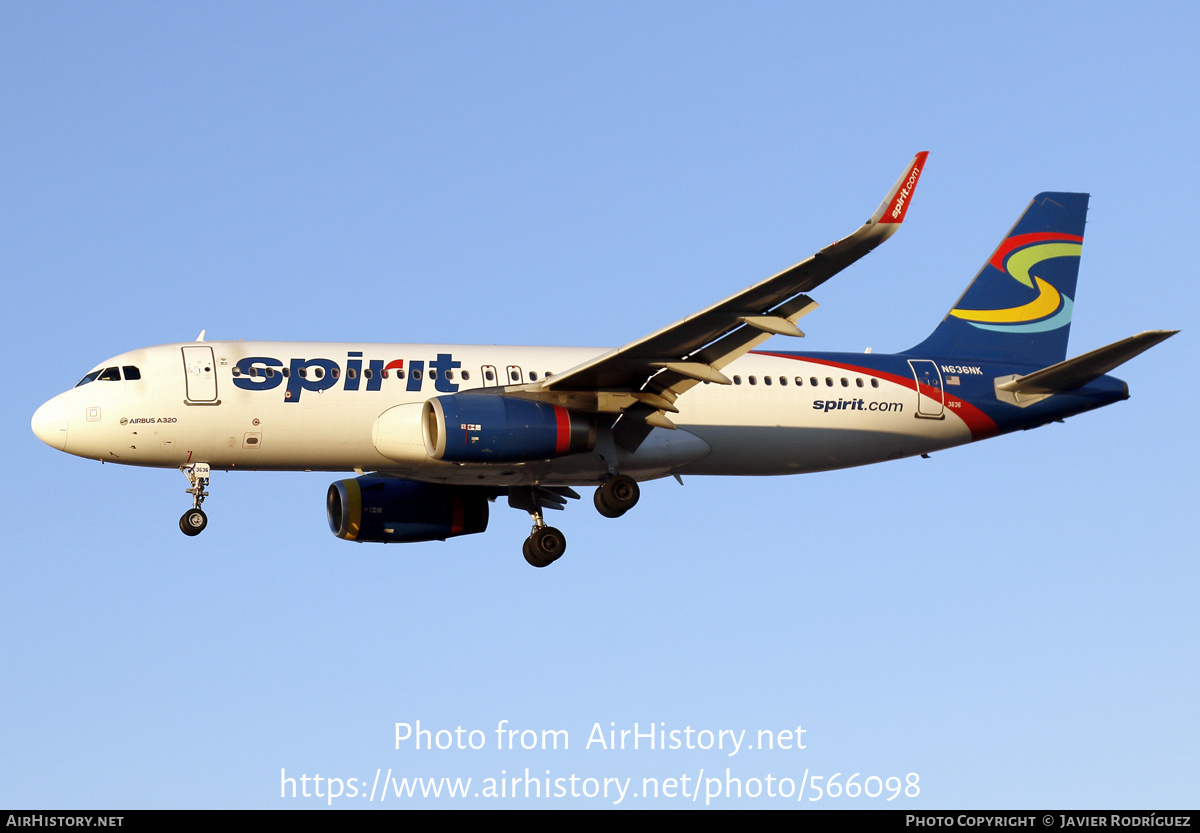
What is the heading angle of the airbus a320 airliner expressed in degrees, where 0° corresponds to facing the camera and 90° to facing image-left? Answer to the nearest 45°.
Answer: approximately 90°
